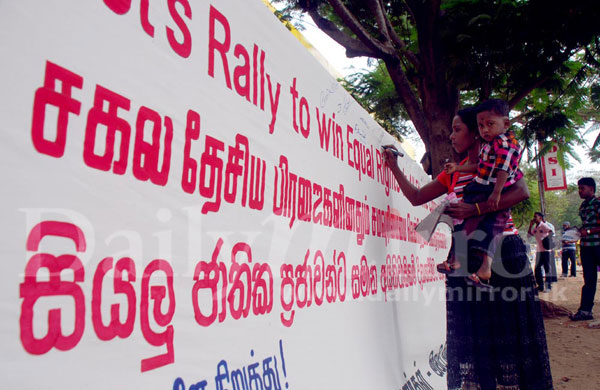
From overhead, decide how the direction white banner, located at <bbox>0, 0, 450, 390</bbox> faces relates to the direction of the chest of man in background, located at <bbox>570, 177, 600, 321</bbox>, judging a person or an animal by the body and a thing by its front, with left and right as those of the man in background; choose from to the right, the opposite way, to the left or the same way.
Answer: the opposite way

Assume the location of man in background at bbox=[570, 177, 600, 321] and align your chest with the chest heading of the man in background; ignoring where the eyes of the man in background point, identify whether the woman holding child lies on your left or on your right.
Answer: on your left

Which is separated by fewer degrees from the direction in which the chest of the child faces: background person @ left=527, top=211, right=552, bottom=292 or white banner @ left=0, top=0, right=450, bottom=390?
the white banner

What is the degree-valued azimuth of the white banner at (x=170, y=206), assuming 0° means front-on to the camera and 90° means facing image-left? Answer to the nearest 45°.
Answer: approximately 315°

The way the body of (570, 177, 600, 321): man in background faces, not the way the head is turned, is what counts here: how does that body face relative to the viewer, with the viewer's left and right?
facing to the left of the viewer

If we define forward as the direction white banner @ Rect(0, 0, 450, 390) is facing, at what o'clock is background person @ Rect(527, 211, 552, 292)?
The background person is roughly at 9 o'clock from the white banner.

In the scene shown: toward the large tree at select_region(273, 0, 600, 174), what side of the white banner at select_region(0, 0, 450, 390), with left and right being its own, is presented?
left

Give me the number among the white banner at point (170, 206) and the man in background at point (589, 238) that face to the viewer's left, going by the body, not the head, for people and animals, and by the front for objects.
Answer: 1
